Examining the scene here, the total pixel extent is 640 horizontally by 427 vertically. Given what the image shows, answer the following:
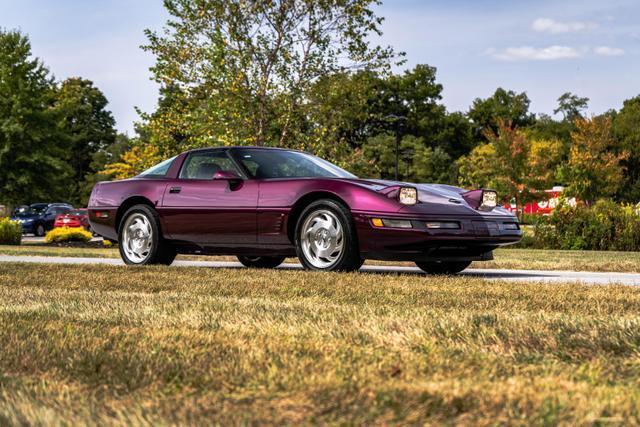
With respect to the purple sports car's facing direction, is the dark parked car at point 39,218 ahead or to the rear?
to the rear

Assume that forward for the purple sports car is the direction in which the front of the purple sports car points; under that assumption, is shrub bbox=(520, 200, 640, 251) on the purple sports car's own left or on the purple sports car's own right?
on the purple sports car's own left

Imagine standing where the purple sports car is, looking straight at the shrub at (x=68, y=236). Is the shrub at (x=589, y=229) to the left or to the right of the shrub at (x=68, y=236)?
right

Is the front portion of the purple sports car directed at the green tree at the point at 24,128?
no

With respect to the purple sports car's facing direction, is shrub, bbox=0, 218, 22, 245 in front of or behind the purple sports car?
behind

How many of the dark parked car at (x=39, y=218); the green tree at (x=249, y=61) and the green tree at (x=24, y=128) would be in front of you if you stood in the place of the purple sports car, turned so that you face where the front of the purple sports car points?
0

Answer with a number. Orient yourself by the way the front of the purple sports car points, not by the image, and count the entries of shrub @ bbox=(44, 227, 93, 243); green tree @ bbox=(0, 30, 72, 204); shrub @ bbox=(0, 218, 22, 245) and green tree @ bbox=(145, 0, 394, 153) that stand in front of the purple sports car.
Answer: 0

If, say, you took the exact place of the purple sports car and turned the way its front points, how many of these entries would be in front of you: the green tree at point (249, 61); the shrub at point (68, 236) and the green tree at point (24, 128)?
0

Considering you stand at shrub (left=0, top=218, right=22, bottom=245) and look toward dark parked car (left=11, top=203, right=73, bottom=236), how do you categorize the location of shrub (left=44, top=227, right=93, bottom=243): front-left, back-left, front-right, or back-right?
front-right

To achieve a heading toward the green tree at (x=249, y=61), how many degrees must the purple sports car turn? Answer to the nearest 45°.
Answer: approximately 135° to its left

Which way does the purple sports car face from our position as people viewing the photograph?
facing the viewer and to the right of the viewer

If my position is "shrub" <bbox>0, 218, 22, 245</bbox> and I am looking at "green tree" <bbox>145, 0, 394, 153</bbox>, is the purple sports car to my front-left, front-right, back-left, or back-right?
front-right

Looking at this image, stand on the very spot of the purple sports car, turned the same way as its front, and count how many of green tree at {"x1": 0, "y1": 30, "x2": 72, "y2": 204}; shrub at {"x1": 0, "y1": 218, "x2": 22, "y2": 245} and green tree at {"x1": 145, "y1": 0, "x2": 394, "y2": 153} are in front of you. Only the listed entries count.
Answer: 0
